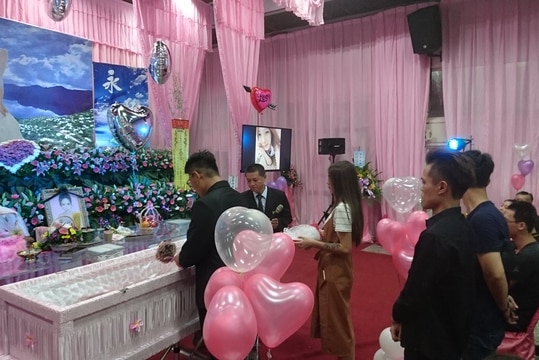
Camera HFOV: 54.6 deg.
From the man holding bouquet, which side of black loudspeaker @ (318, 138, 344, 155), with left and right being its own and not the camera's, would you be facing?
front

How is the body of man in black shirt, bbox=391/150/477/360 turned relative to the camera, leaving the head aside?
to the viewer's left

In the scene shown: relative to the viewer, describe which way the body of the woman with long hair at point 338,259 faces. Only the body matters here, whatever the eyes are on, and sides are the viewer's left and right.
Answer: facing to the left of the viewer

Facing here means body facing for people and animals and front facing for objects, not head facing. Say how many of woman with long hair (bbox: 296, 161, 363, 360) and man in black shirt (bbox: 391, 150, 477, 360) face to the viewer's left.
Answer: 2

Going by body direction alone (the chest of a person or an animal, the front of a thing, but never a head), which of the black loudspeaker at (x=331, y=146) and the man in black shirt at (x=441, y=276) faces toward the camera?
the black loudspeaker

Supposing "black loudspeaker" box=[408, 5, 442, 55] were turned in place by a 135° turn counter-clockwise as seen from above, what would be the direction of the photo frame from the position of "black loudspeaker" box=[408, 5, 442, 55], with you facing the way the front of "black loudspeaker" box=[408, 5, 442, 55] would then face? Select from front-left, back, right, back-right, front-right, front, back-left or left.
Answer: back-right

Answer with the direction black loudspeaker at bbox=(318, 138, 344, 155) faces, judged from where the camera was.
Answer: facing the viewer

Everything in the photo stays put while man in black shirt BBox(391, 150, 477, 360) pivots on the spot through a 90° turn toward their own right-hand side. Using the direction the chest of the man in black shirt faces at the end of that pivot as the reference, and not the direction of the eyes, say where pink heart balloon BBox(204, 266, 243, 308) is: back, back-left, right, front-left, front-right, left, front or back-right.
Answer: left

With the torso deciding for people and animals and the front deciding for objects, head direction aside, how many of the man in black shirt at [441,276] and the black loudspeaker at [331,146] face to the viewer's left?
1

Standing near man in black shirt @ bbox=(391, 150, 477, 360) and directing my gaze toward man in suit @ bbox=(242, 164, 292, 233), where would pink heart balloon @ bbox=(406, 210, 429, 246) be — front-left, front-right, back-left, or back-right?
front-right

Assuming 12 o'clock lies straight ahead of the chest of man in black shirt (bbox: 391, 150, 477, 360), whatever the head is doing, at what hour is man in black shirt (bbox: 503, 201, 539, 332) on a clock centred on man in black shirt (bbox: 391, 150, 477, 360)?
man in black shirt (bbox: 503, 201, 539, 332) is roughly at 4 o'clock from man in black shirt (bbox: 391, 150, 477, 360).

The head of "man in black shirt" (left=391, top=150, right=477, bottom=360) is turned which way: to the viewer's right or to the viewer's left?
to the viewer's left

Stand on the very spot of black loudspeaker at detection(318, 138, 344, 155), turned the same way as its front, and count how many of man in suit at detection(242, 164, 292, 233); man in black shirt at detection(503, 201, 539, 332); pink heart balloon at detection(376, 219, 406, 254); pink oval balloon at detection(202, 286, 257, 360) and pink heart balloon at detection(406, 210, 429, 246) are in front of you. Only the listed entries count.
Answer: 5

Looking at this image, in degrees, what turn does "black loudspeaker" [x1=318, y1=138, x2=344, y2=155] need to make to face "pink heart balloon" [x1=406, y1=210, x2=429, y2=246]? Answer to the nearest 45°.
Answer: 0° — it already faces it
